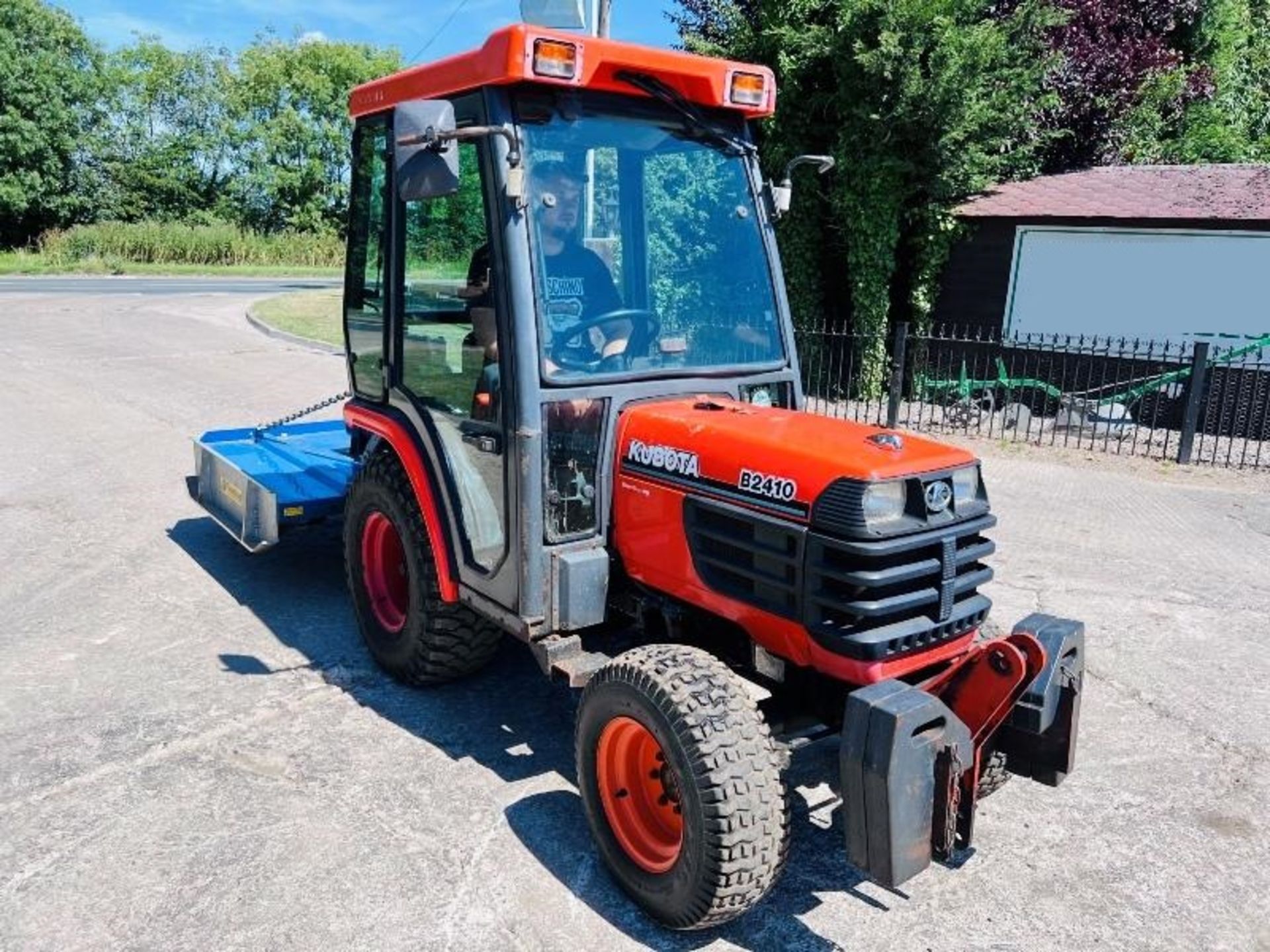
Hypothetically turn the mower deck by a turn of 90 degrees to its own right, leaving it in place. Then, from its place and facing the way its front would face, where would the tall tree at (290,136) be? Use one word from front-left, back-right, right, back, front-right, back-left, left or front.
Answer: back-right

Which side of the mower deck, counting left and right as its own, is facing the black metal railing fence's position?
left

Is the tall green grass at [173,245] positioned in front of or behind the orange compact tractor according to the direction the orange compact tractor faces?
behind

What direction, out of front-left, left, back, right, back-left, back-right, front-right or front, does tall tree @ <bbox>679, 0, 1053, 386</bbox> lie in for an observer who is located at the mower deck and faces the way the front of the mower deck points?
left

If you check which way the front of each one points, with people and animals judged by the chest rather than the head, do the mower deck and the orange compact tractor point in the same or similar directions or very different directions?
same or similar directions

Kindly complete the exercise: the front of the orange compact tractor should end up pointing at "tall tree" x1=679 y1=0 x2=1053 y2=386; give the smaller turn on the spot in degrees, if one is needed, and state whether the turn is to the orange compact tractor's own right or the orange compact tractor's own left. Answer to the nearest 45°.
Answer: approximately 135° to the orange compact tractor's own left

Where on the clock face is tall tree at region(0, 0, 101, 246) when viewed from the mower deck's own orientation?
The tall tree is roughly at 7 o'clock from the mower deck.

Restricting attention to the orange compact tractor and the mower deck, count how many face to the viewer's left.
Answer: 0

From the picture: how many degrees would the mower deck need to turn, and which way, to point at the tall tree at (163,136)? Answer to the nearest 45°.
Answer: approximately 135° to its left

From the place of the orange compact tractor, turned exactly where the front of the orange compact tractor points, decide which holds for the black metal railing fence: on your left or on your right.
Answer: on your left

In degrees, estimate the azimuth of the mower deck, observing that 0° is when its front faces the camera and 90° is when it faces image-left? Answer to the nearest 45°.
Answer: approximately 315°
